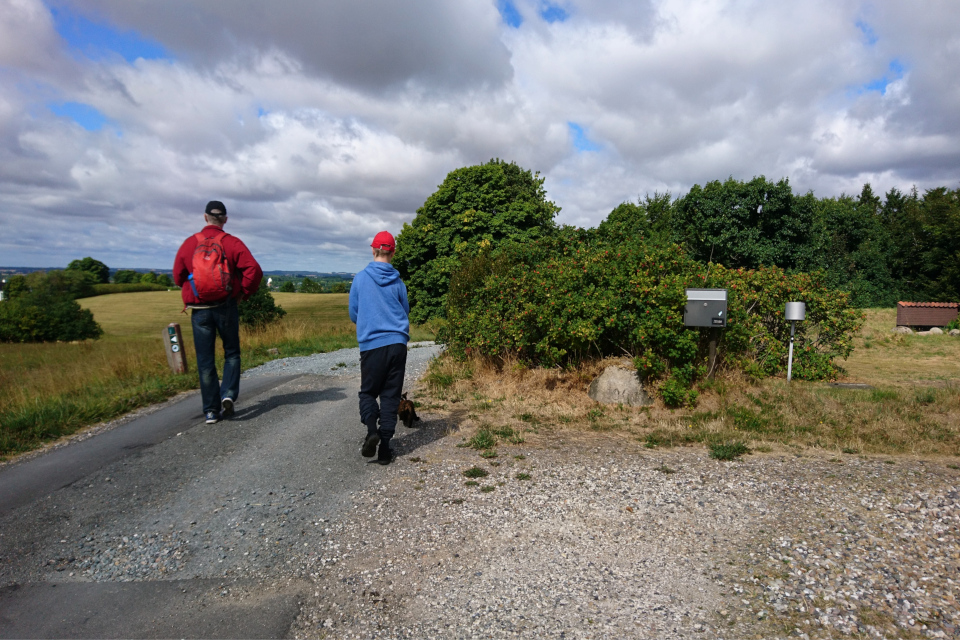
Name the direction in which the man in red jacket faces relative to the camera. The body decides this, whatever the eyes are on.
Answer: away from the camera

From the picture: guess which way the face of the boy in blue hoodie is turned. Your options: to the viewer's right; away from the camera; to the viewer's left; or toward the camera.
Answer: away from the camera

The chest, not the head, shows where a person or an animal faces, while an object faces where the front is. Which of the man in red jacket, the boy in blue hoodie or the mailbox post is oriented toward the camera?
the mailbox post

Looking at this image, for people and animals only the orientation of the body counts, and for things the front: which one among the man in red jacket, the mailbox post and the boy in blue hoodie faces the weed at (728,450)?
the mailbox post

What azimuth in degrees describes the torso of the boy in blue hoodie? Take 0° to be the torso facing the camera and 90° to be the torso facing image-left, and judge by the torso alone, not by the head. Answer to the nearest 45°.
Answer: approximately 180°

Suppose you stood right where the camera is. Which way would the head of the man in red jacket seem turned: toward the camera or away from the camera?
away from the camera

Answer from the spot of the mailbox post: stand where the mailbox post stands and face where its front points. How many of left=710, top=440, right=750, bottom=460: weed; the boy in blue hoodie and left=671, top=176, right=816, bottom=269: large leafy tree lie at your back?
1

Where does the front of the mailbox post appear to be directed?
toward the camera

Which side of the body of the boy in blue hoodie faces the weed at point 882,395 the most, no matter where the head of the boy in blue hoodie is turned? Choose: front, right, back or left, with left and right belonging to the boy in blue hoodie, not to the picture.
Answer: right

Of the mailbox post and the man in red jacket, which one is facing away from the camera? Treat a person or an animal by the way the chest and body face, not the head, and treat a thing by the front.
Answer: the man in red jacket

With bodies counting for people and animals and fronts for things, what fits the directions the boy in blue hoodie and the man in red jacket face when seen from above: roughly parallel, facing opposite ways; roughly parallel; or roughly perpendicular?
roughly parallel

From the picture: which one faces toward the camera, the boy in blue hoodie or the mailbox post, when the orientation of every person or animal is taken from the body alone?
the mailbox post

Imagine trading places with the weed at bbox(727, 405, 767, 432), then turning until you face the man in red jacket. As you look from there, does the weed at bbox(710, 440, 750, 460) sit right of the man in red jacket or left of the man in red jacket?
left

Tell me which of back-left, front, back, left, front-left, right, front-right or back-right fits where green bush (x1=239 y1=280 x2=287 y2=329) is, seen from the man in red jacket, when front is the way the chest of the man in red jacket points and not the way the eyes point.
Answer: front

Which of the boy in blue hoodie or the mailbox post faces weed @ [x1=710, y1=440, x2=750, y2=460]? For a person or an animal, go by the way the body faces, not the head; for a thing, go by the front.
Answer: the mailbox post

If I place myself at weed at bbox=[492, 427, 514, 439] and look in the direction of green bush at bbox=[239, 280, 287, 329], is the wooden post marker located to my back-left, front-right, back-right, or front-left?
front-left

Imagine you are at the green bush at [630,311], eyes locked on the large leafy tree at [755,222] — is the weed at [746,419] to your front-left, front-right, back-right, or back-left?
back-right
